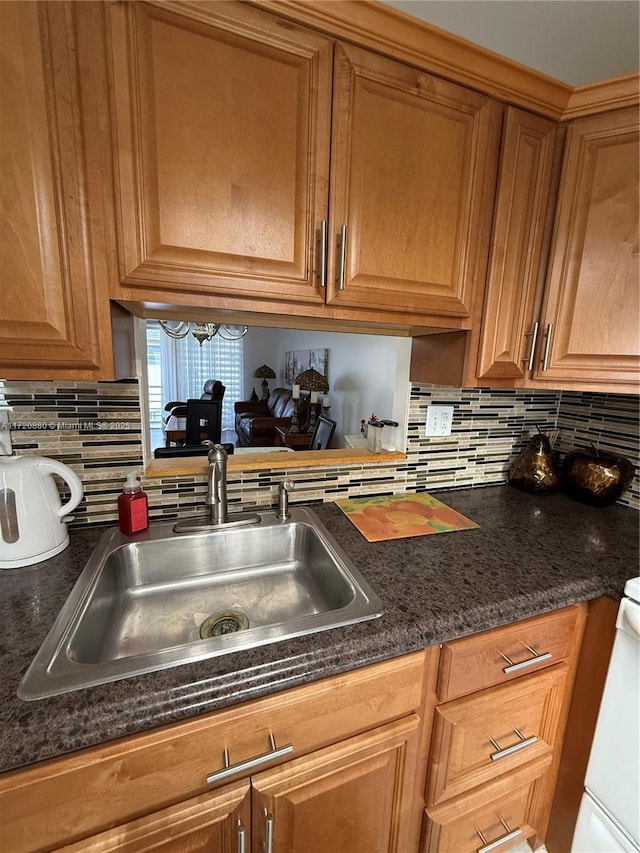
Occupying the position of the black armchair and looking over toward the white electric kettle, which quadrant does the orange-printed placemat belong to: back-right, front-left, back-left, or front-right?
front-left

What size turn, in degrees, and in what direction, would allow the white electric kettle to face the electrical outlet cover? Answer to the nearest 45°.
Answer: approximately 180°

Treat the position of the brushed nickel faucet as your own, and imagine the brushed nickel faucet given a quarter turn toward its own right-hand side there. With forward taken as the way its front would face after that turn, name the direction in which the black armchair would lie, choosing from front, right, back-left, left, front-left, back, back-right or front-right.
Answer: right

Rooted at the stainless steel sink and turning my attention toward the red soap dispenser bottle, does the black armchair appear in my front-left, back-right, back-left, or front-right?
front-right

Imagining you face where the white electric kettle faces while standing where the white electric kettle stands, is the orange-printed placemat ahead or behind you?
behind

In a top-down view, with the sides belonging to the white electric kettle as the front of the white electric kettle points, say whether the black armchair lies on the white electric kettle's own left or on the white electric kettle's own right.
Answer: on the white electric kettle's own right

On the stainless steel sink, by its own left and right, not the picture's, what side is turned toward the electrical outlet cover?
left

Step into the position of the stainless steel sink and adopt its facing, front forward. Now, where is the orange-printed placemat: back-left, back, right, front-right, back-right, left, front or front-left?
left

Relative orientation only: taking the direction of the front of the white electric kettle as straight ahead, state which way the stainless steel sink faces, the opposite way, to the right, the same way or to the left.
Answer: to the left

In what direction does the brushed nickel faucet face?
toward the camera

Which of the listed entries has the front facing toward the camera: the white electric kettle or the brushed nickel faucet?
the brushed nickel faucet

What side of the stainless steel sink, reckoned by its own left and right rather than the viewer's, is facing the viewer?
front

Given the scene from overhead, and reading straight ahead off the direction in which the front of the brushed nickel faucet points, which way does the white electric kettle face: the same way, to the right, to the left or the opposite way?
to the right

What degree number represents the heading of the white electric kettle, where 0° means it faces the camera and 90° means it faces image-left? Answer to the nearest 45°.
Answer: approximately 90°

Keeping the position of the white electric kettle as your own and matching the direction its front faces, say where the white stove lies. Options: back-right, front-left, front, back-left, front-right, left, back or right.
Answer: back-left
